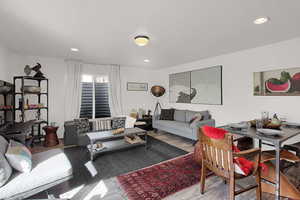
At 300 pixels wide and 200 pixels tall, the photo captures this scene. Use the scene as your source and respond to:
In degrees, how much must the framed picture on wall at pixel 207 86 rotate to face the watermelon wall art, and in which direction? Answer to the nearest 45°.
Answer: approximately 90° to its left

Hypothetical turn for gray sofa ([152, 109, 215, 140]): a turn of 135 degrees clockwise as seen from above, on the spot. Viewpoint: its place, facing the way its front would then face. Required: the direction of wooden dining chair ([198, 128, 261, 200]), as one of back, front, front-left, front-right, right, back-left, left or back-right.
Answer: back

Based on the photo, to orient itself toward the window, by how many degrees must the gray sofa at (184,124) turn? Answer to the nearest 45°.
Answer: approximately 45° to its right

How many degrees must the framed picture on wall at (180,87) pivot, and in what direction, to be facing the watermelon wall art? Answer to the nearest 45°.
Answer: approximately 90° to its left

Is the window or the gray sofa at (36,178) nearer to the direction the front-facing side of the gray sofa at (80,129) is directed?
the gray sofa

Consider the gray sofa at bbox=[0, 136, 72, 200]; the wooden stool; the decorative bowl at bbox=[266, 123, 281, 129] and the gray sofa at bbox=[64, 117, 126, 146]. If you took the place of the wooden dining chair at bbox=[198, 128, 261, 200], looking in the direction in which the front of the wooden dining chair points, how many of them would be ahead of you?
1

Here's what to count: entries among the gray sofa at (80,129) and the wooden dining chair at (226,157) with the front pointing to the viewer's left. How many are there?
0

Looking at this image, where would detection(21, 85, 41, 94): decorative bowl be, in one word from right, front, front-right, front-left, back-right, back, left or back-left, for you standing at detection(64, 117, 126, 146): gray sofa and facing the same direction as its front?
back-right

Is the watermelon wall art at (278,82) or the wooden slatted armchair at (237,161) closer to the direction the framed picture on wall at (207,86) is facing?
the wooden slatted armchair

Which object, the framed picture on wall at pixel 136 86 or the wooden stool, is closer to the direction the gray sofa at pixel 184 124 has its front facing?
the wooden stool

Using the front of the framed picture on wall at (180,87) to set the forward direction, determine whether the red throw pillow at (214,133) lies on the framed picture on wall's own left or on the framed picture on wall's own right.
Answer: on the framed picture on wall's own left

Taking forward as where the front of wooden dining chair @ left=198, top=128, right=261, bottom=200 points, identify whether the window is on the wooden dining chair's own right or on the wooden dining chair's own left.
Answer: on the wooden dining chair's own left

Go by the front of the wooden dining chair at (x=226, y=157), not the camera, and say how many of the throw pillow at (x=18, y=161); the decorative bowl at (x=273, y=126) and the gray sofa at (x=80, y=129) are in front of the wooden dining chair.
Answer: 1

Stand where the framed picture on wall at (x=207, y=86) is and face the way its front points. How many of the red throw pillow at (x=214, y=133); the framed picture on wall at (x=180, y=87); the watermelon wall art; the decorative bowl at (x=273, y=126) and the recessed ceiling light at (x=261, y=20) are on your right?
1

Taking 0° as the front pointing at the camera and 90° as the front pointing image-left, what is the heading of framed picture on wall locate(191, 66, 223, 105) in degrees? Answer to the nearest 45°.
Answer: approximately 45°

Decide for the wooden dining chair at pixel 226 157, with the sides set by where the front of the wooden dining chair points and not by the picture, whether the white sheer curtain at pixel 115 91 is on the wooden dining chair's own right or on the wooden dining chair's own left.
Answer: on the wooden dining chair's own left
